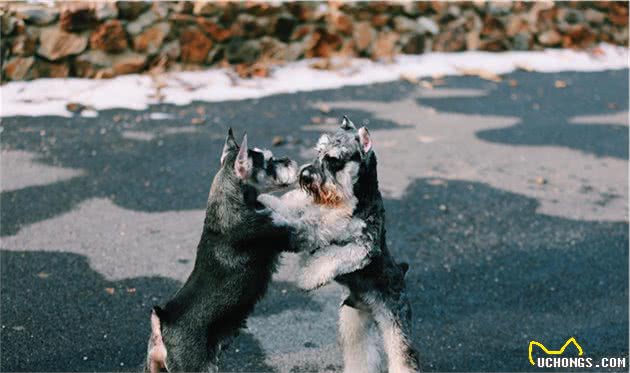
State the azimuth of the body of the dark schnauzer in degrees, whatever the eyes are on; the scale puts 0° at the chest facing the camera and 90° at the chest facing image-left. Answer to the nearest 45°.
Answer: approximately 270°

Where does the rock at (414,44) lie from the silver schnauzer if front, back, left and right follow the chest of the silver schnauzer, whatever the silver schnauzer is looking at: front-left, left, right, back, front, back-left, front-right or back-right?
back-right

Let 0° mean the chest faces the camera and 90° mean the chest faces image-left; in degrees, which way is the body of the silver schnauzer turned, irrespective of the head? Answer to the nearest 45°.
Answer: approximately 45°

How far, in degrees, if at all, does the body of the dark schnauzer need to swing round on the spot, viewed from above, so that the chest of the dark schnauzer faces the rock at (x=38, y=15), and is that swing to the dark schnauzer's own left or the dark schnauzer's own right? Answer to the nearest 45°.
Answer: approximately 90° to the dark schnauzer's own left

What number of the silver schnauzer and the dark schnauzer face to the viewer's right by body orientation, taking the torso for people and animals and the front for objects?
1

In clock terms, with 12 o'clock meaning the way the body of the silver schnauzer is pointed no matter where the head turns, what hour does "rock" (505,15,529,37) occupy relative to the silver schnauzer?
The rock is roughly at 5 o'clock from the silver schnauzer.

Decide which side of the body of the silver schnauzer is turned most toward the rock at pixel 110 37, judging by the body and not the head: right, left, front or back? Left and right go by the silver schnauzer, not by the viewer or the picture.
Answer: right

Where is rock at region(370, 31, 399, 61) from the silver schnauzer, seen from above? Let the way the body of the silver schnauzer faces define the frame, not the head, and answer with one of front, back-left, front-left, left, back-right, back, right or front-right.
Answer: back-right

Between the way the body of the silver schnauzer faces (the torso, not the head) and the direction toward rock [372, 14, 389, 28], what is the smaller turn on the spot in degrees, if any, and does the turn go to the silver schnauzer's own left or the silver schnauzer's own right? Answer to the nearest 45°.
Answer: approximately 135° to the silver schnauzer's own right

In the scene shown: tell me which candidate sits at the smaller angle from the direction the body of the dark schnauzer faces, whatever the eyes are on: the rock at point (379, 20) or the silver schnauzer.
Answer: the silver schnauzer

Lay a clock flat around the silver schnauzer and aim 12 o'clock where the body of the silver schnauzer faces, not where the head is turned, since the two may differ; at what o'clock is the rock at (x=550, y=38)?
The rock is roughly at 5 o'clock from the silver schnauzer.

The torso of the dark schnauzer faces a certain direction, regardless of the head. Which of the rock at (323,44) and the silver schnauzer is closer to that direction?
the silver schnauzer

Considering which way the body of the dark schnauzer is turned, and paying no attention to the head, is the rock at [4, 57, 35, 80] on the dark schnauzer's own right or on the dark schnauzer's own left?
on the dark schnauzer's own left
